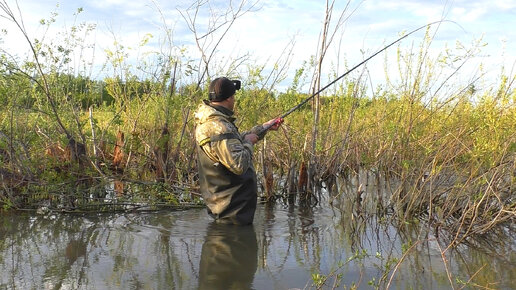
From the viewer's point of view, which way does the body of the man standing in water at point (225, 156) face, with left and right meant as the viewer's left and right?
facing away from the viewer and to the right of the viewer

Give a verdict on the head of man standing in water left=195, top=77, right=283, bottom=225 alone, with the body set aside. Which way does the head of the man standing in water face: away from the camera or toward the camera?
away from the camera
